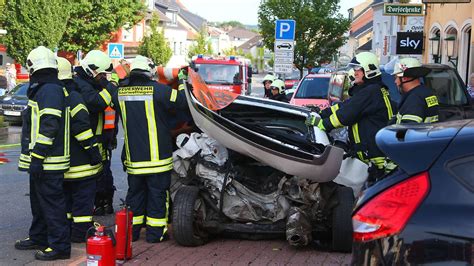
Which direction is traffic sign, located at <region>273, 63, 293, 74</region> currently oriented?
toward the camera

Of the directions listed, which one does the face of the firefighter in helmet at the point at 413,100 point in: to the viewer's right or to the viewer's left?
to the viewer's left

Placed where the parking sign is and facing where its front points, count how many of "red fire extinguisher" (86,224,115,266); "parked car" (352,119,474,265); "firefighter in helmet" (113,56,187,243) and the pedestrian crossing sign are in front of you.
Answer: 3

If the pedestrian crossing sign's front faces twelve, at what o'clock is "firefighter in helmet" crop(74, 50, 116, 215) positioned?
The firefighter in helmet is roughly at 12 o'clock from the pedestrian crossing sign.

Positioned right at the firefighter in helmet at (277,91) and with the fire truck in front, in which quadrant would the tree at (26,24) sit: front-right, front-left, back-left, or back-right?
front-left

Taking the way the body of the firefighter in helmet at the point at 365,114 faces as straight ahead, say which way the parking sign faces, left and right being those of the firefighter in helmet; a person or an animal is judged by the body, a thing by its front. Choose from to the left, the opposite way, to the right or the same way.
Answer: to the left

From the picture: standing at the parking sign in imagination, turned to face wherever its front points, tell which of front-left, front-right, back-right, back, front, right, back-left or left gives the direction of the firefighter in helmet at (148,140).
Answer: front

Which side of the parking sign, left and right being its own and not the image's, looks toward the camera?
front

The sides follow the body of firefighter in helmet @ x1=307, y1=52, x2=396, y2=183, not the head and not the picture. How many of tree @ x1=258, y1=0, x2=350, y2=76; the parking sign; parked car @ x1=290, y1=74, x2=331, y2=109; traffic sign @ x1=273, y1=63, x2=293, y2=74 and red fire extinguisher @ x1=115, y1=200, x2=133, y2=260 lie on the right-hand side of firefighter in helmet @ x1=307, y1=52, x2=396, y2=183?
4

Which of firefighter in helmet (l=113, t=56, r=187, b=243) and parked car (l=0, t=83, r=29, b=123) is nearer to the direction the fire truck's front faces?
the firefighter in helmet
